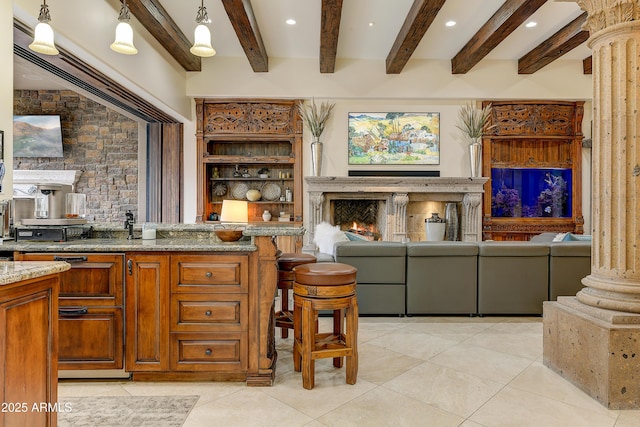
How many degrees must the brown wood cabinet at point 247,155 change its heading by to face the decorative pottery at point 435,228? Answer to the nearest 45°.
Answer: approximately 90° to its left

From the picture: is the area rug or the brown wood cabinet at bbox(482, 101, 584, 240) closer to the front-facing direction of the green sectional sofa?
the brown wood cabinet

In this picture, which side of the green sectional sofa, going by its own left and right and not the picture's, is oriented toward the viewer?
back

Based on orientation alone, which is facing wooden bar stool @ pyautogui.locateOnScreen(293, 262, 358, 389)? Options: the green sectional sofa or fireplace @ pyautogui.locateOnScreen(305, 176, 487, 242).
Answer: the fireplace

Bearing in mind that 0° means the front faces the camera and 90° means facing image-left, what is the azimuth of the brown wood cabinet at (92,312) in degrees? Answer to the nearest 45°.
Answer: approximately 0°

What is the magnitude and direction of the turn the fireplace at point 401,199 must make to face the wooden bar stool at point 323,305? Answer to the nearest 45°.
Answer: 0° — it already faces it

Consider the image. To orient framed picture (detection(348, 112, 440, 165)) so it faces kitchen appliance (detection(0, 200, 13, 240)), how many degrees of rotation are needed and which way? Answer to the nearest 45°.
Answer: approximately 45° to its right
